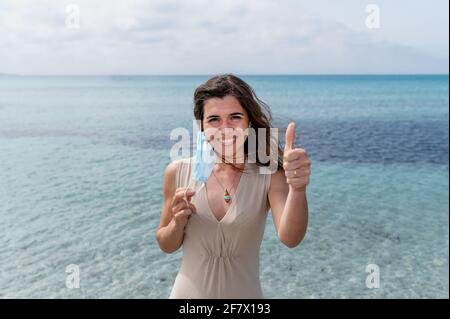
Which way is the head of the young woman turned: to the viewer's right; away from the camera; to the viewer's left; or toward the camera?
toward the camera

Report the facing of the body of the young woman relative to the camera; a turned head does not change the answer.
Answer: toward the camera
